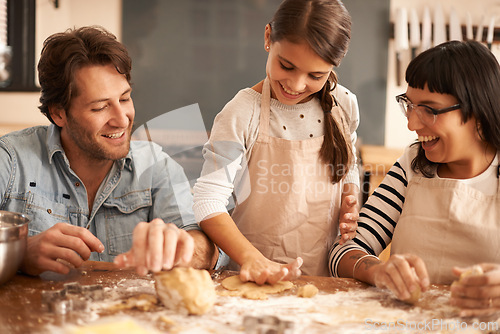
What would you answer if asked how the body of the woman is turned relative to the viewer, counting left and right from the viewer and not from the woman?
facing the viewer and to the left of the viewer

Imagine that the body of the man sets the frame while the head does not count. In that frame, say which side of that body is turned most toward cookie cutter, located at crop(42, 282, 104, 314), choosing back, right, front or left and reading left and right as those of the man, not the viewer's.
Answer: front

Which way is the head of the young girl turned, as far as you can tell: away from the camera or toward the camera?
toward the camera

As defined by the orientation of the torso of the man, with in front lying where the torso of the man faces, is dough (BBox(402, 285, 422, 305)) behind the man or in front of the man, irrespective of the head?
in front

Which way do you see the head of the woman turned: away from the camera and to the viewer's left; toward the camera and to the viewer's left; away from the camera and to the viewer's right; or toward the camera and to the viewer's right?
toward the camera and to the viewer's left

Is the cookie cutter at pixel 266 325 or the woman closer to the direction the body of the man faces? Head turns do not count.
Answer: the cookie cutter

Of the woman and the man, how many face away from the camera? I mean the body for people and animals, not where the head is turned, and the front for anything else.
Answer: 0

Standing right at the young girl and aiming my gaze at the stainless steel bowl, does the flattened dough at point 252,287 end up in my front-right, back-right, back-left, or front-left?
front-left

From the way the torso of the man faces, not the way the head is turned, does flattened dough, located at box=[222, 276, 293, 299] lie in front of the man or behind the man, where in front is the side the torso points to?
in front

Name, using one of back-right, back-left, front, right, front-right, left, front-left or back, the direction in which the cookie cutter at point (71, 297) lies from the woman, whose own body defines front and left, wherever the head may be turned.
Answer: front

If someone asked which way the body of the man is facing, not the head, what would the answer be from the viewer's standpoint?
toward the camera

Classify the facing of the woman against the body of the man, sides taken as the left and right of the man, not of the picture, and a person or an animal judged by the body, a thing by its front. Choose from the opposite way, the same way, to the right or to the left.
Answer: to the right

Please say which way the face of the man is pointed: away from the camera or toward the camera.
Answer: toward the camera
